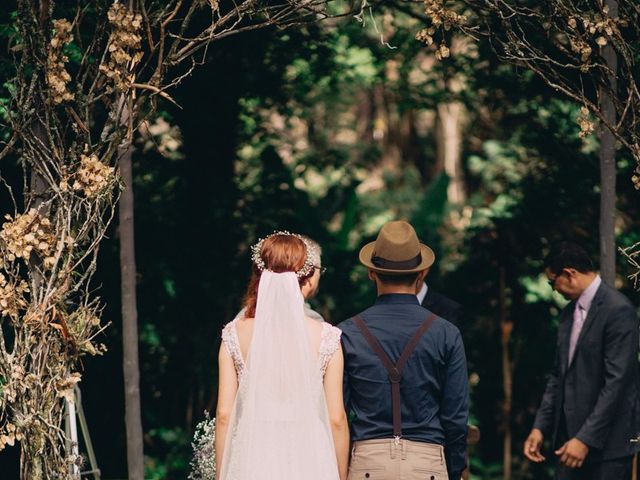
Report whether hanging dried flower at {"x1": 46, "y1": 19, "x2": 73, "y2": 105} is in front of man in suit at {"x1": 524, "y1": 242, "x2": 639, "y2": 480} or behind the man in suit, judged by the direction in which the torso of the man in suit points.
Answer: in front

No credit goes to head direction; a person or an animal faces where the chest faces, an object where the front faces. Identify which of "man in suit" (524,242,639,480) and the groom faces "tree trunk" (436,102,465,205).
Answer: the groom

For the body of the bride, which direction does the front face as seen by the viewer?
away from the camera

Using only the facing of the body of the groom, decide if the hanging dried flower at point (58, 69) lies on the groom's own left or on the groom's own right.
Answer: on the groom's own left

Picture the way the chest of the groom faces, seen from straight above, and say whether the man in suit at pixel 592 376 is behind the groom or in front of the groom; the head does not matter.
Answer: in front

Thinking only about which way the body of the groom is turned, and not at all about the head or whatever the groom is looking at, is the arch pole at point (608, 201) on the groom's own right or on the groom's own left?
on the groom's own right

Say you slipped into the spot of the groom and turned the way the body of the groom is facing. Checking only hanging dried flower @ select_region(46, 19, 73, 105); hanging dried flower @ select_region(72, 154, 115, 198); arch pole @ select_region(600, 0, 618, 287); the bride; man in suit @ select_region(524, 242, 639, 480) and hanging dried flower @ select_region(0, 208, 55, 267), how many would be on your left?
4

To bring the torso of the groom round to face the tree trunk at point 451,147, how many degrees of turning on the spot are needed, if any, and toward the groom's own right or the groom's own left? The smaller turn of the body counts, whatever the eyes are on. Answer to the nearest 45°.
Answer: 0° — they already face it

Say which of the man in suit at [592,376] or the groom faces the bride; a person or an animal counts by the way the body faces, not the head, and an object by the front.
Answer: the man in suit

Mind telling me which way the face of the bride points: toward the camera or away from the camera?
away from the camera

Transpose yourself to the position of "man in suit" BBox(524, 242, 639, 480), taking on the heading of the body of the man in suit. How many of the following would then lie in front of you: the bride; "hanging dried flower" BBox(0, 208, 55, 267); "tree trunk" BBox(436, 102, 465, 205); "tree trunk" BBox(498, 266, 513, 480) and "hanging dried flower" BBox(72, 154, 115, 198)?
3

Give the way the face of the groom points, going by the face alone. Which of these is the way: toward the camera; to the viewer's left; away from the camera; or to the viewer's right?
away from the camera

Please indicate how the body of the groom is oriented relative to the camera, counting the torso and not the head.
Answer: away from the camera

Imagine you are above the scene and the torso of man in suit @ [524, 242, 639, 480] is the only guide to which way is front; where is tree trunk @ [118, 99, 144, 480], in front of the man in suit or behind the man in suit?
in front

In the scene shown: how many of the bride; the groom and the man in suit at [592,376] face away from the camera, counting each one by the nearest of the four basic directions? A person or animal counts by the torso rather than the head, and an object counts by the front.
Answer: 2

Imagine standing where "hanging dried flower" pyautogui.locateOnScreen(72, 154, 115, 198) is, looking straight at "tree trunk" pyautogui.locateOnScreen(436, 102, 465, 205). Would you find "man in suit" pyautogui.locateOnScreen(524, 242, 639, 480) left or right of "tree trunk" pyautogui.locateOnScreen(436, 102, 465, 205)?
right

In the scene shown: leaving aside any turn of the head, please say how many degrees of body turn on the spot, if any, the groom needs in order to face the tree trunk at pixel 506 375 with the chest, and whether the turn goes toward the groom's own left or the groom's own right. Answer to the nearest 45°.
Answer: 0° — they already face it

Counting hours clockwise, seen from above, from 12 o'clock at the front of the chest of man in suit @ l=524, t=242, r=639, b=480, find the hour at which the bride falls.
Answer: The bride is roughly at 12 o'clock from the man in suit.
